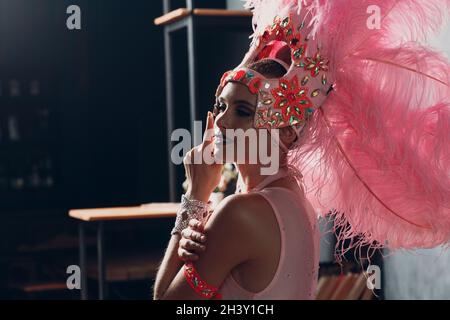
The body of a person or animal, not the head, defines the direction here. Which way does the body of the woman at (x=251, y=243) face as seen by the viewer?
to the viewer's left
